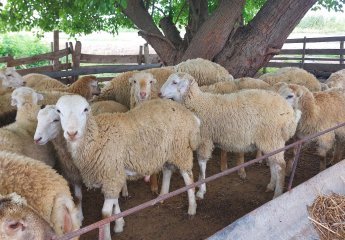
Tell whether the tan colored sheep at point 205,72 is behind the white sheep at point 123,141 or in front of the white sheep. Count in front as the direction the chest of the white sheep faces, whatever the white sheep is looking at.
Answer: behind

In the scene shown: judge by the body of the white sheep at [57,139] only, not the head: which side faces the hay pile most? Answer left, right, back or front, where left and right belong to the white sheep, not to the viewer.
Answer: left

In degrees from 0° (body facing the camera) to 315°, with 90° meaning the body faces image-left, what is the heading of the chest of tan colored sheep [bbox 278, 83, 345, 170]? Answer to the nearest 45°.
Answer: approximately 90°

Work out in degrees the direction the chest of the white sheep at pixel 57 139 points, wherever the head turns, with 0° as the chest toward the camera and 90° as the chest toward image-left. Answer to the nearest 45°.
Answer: approximately 45°

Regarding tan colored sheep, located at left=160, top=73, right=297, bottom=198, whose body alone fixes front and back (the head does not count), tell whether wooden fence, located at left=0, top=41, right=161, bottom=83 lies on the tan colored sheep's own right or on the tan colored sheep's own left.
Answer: on the tan colored sheep's own right

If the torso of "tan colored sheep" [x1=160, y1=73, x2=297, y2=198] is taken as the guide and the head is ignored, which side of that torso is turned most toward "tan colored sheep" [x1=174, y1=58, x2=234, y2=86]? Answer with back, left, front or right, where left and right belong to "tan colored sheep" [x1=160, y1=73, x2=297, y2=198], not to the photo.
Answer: right

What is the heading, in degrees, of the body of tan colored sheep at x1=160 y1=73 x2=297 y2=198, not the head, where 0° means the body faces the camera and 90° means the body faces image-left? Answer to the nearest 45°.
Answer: approximately 90°

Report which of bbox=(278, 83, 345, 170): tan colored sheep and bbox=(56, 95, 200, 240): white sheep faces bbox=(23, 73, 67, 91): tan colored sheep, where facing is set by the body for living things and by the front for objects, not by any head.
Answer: bbox=(278, 83, 345, 170): tan colored sheep

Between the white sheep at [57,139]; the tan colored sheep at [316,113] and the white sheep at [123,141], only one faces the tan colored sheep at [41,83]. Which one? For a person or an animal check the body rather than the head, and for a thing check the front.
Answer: the tan colored sheep at [316,113]

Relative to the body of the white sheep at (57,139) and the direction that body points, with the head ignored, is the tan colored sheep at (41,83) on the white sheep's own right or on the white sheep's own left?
on the white sheep's own right

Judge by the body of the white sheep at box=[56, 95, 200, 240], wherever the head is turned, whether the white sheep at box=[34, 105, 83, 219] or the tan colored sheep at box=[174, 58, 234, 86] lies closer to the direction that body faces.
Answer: the white sheep
